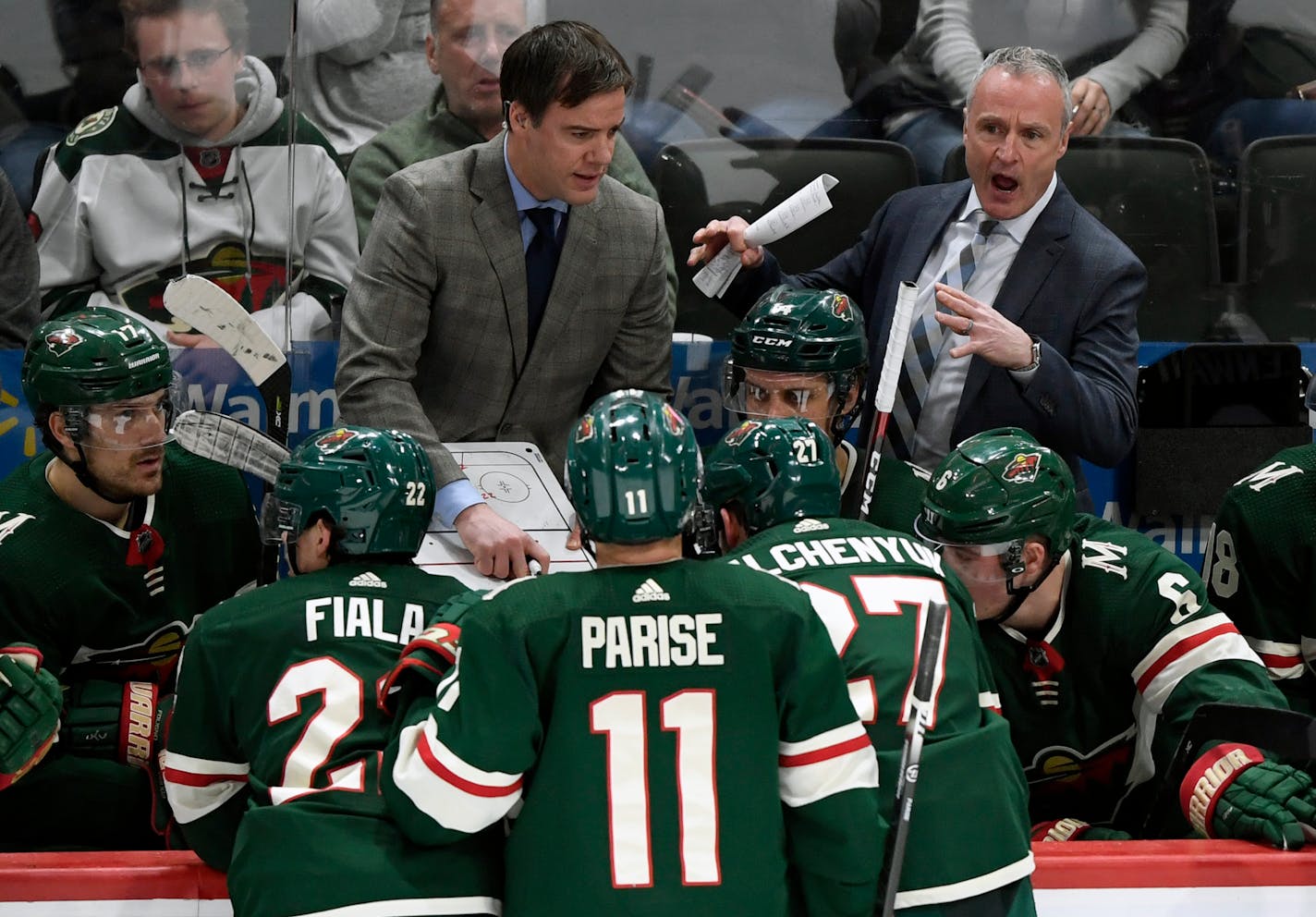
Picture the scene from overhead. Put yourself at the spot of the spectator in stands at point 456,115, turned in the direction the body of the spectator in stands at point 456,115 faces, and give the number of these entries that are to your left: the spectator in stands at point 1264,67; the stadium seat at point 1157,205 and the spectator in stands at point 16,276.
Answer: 2

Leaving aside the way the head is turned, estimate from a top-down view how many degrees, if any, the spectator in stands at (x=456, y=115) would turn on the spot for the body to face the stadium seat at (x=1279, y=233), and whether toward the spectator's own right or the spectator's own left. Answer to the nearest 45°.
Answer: approximately 90° to the spectator's own left

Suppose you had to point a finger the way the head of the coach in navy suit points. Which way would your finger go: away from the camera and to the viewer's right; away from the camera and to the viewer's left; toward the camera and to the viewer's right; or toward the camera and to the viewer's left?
toward the camera and to the viewer's left

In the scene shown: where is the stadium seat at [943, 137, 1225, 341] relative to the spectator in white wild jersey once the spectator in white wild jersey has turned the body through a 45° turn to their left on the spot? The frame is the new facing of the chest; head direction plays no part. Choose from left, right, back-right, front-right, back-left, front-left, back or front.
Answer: front-left

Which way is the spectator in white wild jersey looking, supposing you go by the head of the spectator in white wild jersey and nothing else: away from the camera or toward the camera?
toward the camera

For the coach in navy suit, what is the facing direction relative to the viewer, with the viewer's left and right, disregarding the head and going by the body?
facing the viewer and to the left of the viewer

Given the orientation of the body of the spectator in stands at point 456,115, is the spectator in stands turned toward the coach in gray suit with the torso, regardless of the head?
yes

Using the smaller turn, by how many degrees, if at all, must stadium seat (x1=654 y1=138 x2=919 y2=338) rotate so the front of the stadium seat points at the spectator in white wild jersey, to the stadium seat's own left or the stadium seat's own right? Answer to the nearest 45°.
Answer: approximately 45° to the stadium seat's own right

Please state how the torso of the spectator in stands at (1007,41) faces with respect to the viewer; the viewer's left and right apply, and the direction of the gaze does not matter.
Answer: facing the viewer

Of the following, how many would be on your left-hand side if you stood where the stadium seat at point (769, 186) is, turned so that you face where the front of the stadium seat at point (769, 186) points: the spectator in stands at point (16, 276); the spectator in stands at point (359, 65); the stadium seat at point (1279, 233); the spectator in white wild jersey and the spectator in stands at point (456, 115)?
1

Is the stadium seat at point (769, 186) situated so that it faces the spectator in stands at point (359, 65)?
no

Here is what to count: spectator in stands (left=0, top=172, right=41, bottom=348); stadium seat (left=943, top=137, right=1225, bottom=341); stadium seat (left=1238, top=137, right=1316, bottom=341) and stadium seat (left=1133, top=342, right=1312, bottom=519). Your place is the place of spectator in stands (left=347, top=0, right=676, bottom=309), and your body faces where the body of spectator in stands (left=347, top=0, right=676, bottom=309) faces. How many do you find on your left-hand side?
3

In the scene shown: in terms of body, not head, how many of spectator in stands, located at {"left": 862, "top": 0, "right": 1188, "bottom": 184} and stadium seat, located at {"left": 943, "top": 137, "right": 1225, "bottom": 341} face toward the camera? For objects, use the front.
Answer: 2

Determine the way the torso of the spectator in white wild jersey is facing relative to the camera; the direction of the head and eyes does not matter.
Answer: toward the camera

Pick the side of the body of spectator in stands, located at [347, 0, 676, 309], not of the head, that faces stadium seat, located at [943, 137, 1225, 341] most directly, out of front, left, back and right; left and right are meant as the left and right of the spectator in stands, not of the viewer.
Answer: left

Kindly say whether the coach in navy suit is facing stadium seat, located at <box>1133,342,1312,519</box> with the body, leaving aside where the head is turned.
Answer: no

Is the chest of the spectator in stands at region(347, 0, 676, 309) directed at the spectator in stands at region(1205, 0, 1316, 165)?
no
